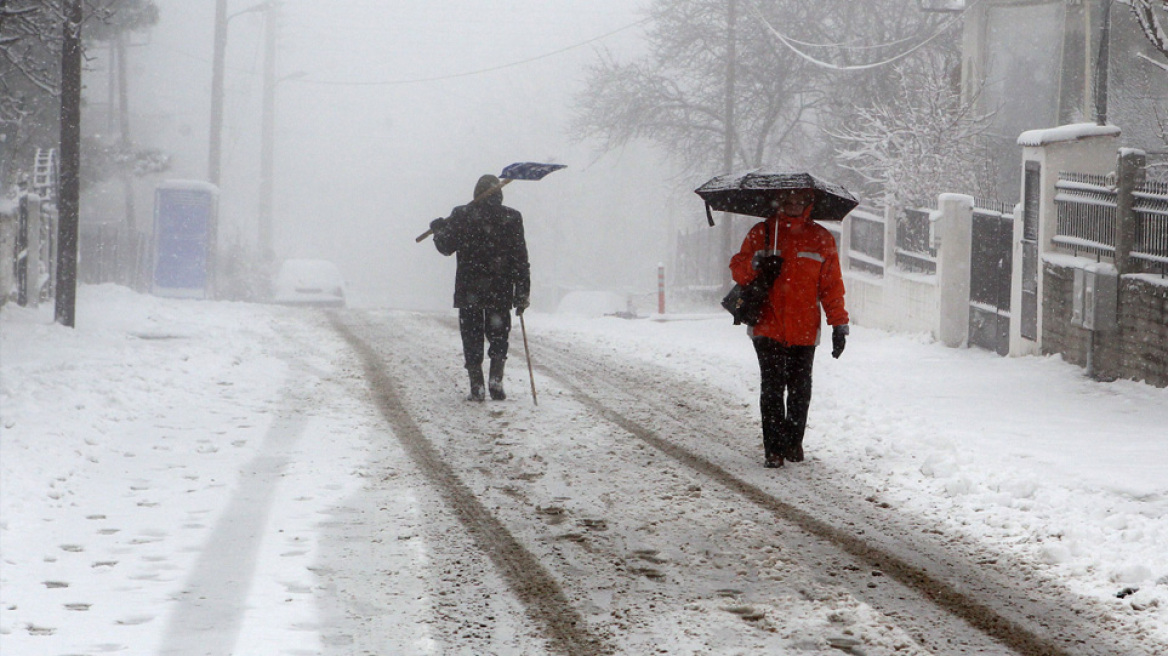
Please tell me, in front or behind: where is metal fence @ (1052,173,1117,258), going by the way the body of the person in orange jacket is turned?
behind

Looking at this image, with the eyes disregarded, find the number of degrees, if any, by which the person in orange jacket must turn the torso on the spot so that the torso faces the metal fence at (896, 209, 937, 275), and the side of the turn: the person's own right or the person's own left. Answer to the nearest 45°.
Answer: approximately 180°

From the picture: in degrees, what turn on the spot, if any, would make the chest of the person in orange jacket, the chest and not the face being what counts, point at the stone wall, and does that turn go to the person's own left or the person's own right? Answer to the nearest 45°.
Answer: approximately 135° to the person's own left

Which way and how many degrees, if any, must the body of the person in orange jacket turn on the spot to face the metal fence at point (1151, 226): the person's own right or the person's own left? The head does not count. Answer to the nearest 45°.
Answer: approximately 135° to the person's own left

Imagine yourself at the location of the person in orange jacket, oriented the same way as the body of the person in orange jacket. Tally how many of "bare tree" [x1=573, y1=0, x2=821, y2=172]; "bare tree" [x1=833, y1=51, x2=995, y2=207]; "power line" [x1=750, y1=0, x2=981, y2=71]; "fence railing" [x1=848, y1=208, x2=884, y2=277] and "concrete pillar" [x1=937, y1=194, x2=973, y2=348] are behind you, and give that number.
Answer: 5

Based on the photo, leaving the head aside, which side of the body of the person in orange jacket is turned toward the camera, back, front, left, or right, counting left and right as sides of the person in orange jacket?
front

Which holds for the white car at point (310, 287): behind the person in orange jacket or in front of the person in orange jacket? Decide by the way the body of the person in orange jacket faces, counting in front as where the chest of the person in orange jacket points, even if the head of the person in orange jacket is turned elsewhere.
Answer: behind

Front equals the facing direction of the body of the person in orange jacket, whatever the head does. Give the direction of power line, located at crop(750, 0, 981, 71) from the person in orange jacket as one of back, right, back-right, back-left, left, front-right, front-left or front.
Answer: back

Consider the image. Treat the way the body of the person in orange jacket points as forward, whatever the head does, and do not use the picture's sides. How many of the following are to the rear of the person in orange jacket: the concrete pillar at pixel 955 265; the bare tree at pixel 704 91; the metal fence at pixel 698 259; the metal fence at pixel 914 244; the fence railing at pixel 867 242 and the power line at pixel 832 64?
6

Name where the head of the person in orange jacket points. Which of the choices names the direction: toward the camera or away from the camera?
toward the camera

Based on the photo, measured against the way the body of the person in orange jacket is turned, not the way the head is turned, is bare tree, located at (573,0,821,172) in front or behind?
behind

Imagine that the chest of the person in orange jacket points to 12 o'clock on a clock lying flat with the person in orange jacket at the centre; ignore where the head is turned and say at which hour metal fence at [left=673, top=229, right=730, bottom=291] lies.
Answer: The metal fence is roughly at 6 o'clock from the person in orange jacket.
